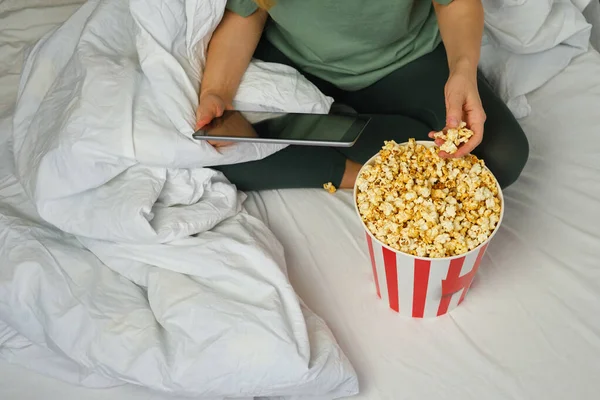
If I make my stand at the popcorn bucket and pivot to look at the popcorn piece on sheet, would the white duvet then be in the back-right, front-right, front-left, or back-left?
front-left

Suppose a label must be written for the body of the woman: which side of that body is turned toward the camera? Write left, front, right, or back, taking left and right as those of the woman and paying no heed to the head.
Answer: front

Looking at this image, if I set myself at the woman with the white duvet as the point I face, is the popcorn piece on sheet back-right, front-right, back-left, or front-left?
front-left
